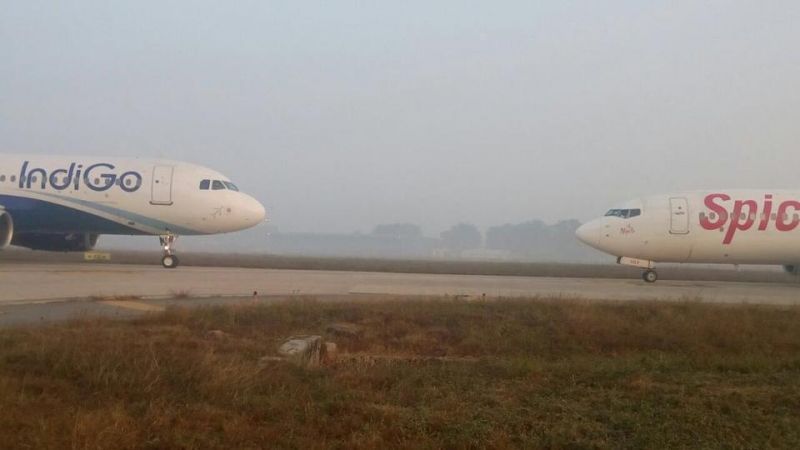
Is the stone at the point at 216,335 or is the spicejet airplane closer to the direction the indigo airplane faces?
the spicejet airplane

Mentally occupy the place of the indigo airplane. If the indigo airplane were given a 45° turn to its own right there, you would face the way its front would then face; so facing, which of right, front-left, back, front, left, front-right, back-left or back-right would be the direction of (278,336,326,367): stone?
front-right

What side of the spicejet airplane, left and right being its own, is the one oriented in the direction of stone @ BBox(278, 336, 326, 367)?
left

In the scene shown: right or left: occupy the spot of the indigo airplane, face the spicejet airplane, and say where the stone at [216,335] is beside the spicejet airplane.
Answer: right

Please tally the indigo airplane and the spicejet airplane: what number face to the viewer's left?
1

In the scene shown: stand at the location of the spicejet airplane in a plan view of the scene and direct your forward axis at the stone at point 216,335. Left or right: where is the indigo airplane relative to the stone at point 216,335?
right

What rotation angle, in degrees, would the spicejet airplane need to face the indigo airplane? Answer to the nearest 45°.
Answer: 0° — it already faces it

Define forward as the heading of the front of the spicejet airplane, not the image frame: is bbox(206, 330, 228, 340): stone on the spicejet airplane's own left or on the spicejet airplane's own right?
on the spicejet airplane's own left

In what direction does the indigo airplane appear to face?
to the viewer's right

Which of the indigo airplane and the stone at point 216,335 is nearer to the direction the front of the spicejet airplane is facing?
the indigo airplane

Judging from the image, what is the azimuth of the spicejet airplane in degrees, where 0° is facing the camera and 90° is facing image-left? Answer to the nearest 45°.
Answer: approximately 90°

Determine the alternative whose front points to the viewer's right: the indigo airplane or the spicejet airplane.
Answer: the indigo airplane

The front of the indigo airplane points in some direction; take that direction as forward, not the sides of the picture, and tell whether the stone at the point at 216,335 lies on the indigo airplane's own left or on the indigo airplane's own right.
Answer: on the indigo airplane's own right

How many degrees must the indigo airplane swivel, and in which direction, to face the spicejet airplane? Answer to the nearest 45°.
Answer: approximately 45° to its right
